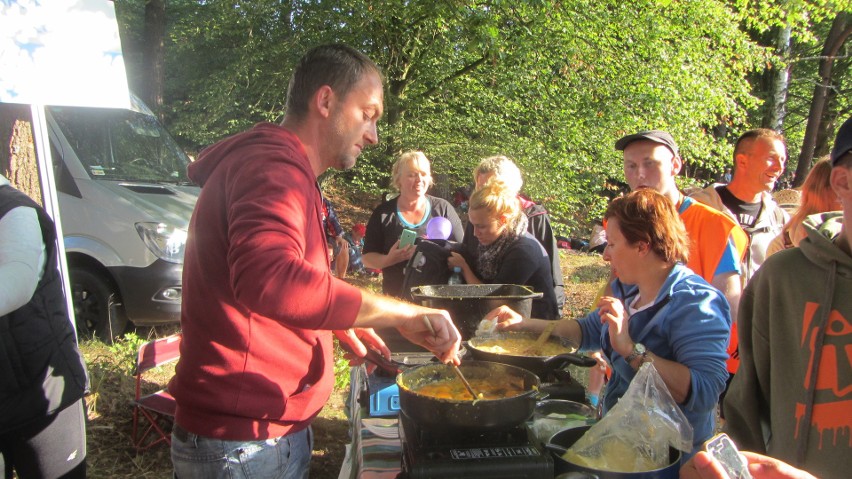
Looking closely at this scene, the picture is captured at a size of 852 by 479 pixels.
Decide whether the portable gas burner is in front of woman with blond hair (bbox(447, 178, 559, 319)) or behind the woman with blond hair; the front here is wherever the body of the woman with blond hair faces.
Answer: in front

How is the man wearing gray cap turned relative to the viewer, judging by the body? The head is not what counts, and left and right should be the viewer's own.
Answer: facing the viewer and to the left of the viewer

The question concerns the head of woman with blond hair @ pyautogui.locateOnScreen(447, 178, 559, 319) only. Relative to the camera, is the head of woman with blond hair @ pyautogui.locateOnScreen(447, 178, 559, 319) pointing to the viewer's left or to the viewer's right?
to the viewer's left

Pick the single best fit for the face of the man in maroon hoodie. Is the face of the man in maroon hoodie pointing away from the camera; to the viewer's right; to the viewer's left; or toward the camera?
to the viewer's right

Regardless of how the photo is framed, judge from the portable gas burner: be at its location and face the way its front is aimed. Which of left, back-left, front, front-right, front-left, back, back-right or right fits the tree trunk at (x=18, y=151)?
back-right

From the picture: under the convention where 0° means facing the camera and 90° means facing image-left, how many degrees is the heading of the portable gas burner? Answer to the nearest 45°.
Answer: approximately 0°

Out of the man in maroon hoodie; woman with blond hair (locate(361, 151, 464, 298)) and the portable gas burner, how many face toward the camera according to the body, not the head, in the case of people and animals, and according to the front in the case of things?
2

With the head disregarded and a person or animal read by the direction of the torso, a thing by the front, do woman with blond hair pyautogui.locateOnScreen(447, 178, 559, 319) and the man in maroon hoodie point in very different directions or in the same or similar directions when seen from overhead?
very different directions

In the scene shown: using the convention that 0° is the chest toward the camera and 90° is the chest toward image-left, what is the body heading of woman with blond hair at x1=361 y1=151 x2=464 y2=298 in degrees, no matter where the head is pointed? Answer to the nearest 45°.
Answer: approximately 0°

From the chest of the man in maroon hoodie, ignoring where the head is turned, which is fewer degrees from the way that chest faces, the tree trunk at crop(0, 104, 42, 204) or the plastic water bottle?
the plastic water bottle

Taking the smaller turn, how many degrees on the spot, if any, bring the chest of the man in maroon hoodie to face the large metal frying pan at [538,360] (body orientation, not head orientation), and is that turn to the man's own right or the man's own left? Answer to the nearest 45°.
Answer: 0° — they already face it

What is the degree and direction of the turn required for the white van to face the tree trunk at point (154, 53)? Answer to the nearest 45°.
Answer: approximately 135° to its left

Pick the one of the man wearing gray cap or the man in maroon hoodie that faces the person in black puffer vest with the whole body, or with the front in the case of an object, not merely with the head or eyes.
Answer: the man wearing gray cap

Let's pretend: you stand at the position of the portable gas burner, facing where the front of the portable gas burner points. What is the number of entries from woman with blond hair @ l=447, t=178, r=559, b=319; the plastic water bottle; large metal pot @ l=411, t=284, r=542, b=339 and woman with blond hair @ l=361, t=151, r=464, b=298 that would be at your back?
4

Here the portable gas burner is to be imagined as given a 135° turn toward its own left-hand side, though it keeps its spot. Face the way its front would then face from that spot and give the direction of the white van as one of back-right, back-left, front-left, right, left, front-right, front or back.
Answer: left

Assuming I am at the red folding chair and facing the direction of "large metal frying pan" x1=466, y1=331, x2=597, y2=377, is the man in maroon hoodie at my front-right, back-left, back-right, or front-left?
front-right

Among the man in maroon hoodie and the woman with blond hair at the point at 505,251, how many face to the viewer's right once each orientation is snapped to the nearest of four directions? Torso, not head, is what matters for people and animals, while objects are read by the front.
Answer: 1

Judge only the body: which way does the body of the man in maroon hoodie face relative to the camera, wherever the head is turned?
to the viewer's right
